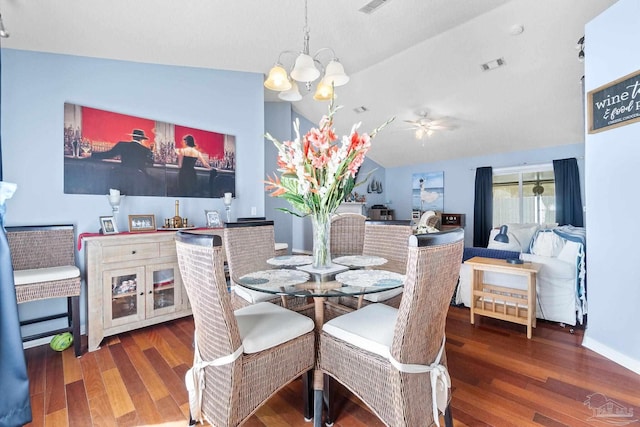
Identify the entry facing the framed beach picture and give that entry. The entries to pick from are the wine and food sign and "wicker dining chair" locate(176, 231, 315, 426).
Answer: the wicker dining chair

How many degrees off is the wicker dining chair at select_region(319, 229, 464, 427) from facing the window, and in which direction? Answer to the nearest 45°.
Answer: approximately 90° to its right

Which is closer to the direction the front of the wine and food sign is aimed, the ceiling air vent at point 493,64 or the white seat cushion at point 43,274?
the white seat cushion

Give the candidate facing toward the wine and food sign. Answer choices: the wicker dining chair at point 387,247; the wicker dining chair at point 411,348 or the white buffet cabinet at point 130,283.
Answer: the white buffet cabinet

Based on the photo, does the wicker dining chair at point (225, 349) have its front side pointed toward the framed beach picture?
yes

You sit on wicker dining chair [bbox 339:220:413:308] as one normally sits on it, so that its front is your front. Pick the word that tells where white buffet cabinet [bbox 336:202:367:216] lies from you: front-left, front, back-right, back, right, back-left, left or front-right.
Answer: back-right

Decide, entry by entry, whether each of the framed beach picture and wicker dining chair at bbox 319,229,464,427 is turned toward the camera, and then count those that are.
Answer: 1

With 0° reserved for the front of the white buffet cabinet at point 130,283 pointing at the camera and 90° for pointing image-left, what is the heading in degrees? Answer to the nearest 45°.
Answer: approximately 315°

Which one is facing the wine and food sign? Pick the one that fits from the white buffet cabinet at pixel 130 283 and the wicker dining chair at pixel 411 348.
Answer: the white buffet cabinet

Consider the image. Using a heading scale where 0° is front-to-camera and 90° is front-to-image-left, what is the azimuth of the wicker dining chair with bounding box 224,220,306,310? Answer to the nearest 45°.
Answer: approximately 315°

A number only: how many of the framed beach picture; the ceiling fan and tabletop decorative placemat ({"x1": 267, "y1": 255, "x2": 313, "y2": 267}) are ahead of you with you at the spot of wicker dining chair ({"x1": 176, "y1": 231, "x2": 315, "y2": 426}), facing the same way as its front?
3

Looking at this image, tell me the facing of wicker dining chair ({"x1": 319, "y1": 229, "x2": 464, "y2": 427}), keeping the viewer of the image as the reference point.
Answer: facing away from the viewer and to the left of the viewer

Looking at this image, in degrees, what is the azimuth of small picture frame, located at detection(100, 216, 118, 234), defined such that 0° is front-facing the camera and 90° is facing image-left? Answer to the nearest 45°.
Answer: approximately 315°
